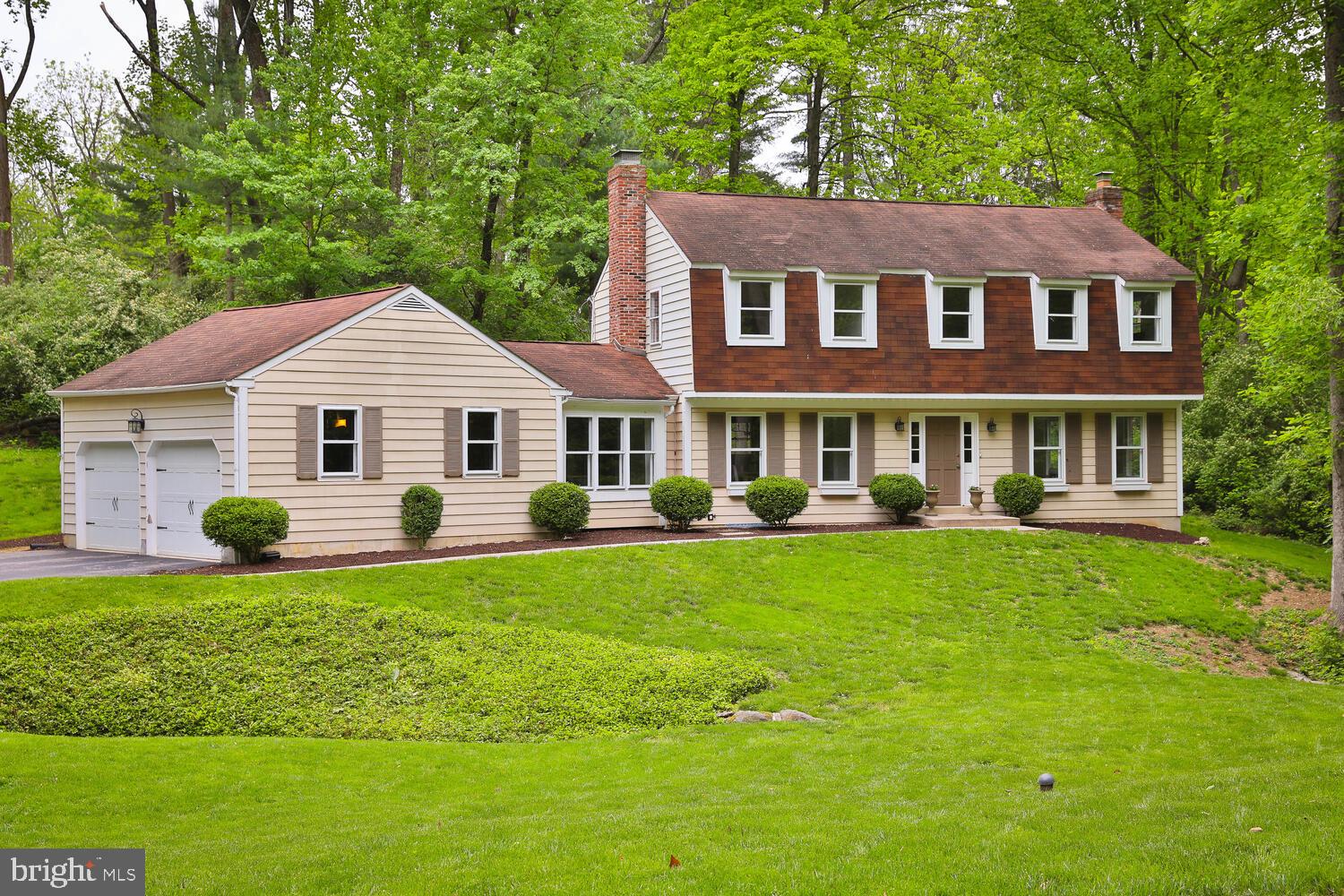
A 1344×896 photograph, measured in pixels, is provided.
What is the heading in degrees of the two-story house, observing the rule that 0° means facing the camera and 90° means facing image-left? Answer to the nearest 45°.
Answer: approximately 0°

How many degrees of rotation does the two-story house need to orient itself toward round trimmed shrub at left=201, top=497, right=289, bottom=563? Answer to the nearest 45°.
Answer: approximately 45° to its right
